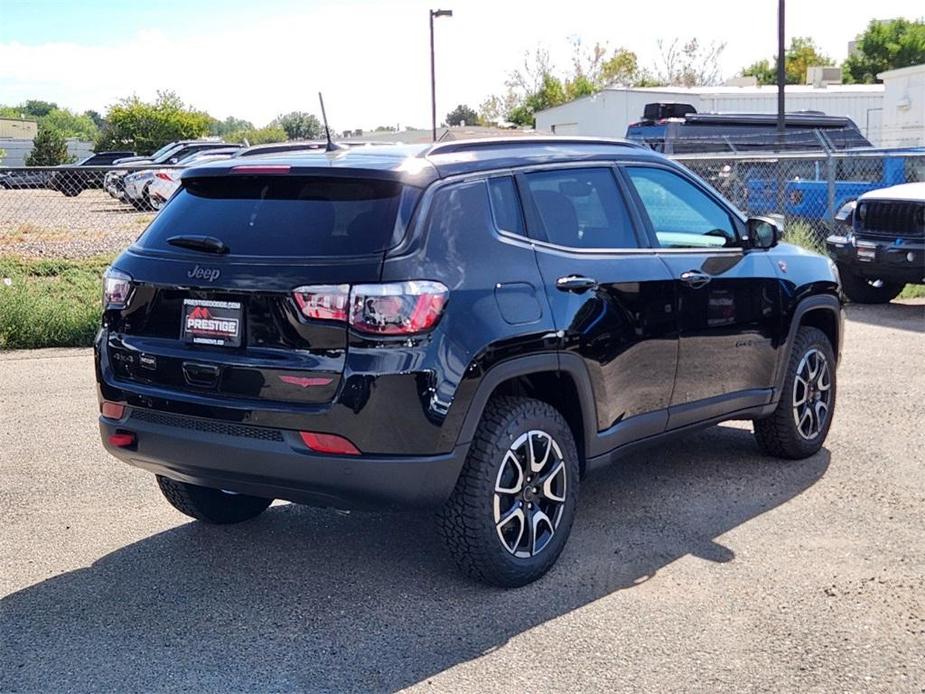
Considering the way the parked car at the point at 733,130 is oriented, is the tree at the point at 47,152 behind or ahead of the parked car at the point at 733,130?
behind

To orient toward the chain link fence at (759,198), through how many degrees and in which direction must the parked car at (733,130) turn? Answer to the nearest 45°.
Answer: approximately 90° to its right

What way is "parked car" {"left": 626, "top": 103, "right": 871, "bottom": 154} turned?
to the viewer's right

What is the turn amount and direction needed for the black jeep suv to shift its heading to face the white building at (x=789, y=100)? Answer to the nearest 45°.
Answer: approximately 45° to its left

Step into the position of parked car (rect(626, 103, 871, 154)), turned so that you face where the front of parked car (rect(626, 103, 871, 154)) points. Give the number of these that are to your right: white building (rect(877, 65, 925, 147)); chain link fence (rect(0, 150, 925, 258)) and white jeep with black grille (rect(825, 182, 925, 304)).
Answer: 2

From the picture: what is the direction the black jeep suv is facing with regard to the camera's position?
facing away from the viewer and to the right of the viewer

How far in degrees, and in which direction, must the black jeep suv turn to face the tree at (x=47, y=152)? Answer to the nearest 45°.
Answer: approximately 45° to its left

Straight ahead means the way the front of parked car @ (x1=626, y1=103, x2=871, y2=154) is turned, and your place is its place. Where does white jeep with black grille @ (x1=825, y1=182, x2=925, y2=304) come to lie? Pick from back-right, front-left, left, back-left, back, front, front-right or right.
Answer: right

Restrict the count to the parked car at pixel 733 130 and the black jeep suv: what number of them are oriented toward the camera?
0
